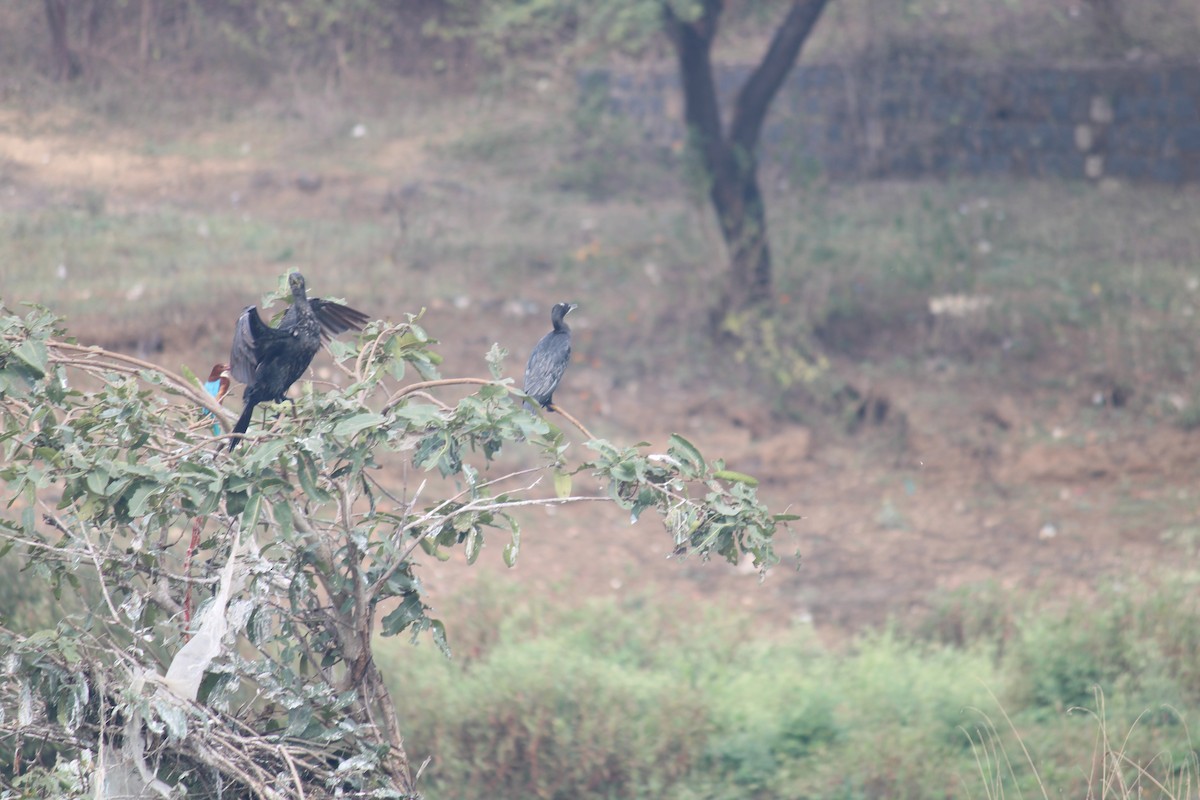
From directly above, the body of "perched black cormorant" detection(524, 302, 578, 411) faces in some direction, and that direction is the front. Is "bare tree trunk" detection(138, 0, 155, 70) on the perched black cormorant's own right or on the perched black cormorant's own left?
on the perched black cormorant's own left

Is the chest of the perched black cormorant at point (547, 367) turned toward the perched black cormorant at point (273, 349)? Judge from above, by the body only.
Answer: no

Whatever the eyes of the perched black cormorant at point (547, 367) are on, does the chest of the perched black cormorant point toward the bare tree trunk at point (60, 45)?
no

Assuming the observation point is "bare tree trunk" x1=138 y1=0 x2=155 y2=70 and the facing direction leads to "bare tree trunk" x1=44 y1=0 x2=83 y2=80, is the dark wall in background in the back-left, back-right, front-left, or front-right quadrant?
back-left

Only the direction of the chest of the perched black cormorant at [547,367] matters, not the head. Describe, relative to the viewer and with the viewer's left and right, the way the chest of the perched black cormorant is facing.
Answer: facing away from the viewer and to the right of the viewer

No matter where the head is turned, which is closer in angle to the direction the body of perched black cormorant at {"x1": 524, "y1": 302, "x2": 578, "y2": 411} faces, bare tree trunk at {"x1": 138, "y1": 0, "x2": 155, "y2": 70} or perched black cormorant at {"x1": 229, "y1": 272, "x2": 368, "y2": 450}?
the bare tree trunk

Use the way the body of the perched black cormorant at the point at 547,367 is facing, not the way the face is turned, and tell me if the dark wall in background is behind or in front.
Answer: in front

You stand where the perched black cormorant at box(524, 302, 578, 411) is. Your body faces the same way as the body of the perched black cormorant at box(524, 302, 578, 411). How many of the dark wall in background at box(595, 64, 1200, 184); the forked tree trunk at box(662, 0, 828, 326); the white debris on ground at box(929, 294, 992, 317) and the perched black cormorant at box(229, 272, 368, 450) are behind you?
1

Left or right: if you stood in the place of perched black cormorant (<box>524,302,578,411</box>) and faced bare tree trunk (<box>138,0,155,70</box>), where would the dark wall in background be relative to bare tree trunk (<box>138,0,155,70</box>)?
right
